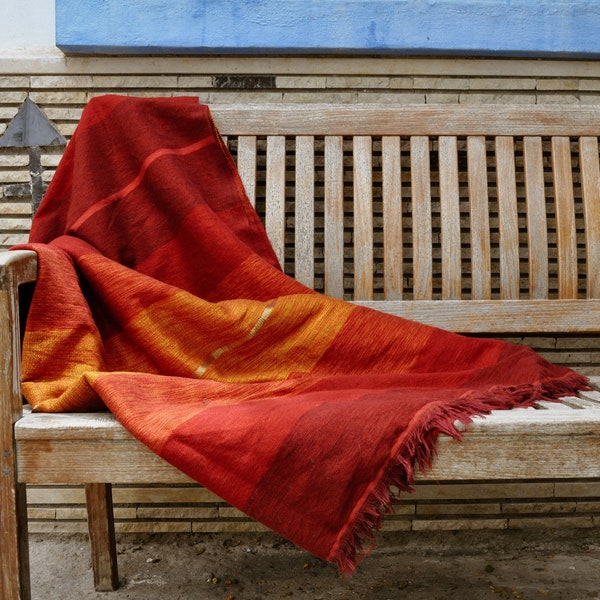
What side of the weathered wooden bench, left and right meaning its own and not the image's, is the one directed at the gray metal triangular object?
right

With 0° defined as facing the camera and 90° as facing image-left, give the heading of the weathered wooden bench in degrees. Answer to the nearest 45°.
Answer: approximately 0°
